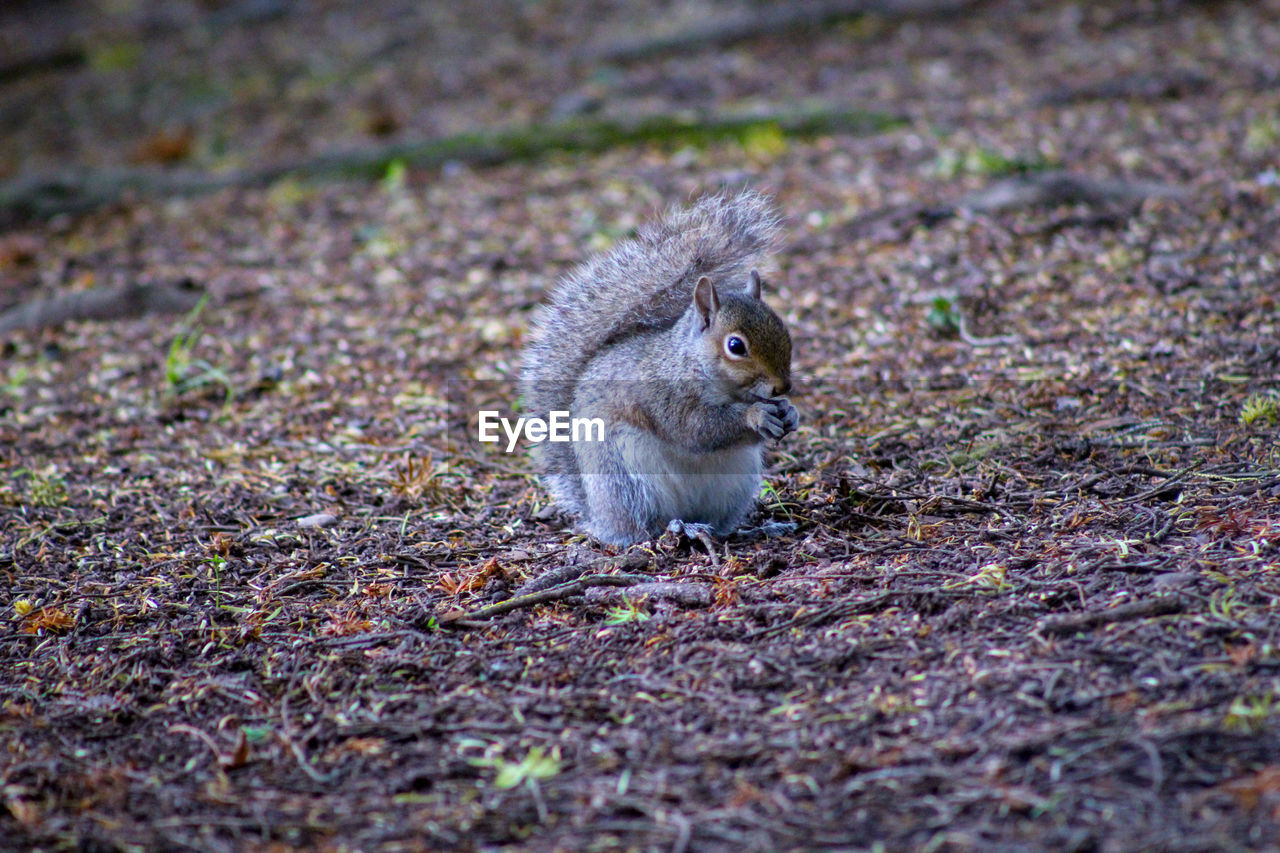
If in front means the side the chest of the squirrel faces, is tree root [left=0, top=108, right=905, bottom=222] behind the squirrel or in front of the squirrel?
behind

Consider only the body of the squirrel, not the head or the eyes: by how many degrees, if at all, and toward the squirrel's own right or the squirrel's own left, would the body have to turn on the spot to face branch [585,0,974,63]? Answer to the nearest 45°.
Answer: approximately 135° to the squirrel's own left

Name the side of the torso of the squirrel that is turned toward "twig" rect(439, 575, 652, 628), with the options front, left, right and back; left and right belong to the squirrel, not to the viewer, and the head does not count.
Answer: right

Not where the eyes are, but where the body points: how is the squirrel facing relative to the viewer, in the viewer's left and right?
facing the viewer and to the right of the viewer

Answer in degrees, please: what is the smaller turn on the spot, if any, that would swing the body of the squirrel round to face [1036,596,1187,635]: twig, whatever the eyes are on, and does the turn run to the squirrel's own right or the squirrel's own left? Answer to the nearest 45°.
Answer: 0° — it already faces it
